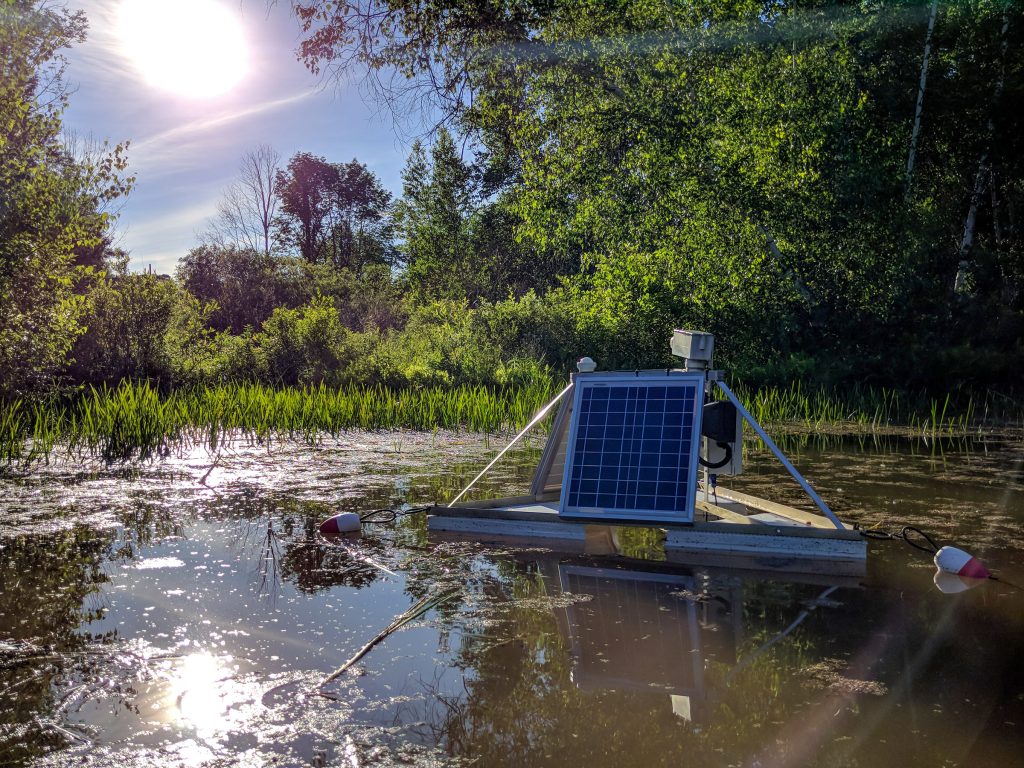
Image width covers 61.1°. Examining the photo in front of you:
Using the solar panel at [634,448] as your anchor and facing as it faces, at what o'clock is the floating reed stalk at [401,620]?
The floating reed stalk is roughly at 1 o'clock from the solar panel.

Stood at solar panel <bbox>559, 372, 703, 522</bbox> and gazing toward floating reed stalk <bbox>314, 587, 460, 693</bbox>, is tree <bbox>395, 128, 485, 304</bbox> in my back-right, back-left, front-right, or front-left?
back-right

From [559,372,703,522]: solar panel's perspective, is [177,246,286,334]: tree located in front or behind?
behind

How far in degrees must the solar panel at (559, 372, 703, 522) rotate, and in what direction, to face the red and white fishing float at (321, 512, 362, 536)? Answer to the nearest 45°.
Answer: approximately 90° to its right

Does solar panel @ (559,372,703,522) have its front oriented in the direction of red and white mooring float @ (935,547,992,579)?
no

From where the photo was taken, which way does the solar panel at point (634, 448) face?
toward the camera

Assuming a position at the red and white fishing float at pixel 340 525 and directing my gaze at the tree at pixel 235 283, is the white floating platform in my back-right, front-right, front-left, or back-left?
back-right

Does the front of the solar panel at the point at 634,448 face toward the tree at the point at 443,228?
no
